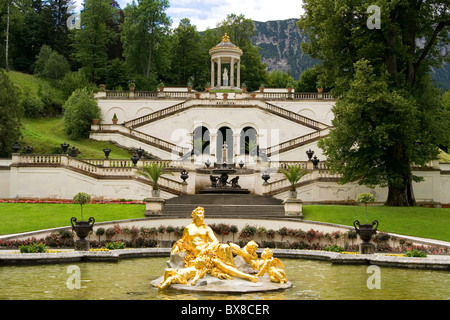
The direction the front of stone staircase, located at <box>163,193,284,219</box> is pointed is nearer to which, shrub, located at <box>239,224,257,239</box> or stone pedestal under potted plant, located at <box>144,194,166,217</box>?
the shrub

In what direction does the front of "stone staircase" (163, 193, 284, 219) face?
toward the camera

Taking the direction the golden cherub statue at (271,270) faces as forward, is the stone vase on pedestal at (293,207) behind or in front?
behind

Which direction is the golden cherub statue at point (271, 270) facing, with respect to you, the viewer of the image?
facing the viewer and to the left of the viewer

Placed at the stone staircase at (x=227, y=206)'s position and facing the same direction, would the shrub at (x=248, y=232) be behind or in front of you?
in front

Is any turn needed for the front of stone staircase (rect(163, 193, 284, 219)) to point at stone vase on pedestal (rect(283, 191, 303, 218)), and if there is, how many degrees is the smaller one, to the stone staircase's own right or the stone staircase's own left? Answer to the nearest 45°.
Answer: approximately 45° to the stone staircase's own left

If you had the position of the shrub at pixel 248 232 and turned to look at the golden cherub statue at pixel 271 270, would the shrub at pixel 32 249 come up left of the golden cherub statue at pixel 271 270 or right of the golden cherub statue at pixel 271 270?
right

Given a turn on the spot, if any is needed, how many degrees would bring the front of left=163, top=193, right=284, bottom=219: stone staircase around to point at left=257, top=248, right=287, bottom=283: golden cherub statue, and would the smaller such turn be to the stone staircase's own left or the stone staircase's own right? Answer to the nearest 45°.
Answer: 0° — it already faces it

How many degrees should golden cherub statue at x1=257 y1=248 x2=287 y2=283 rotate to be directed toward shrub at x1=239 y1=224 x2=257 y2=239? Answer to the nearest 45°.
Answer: approximately 135° to its right

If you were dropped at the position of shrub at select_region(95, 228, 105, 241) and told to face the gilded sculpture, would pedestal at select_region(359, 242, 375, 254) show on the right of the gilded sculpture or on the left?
left

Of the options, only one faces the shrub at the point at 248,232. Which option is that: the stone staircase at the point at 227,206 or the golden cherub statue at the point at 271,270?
the stone staircase

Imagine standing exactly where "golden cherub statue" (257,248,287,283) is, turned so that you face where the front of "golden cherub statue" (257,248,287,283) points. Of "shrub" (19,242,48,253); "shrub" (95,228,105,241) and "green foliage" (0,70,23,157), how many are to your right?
3

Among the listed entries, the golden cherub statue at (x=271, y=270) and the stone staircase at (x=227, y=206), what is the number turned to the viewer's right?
0
